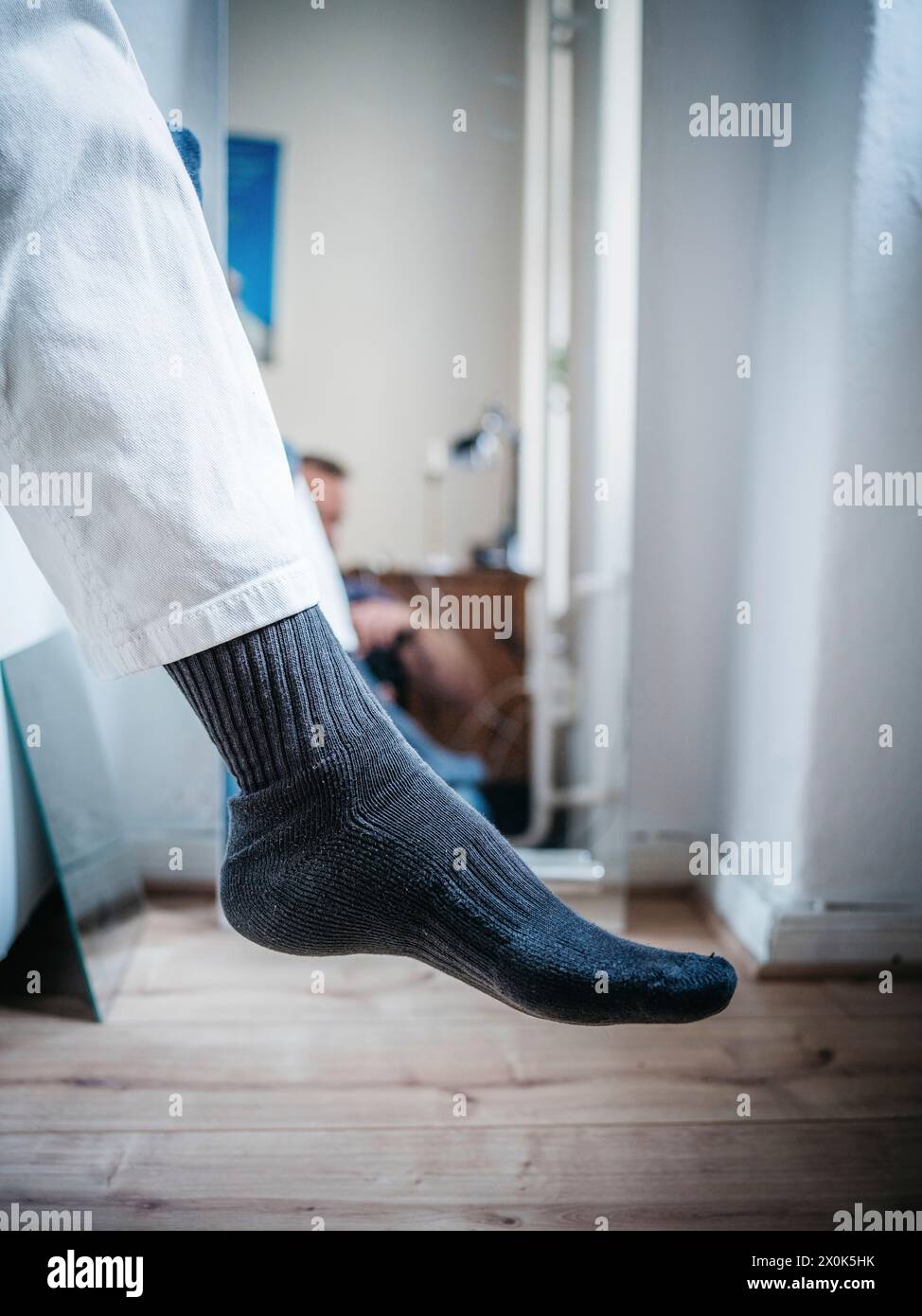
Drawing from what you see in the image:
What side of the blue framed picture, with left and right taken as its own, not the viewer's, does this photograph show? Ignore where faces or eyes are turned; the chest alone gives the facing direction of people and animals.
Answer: front
